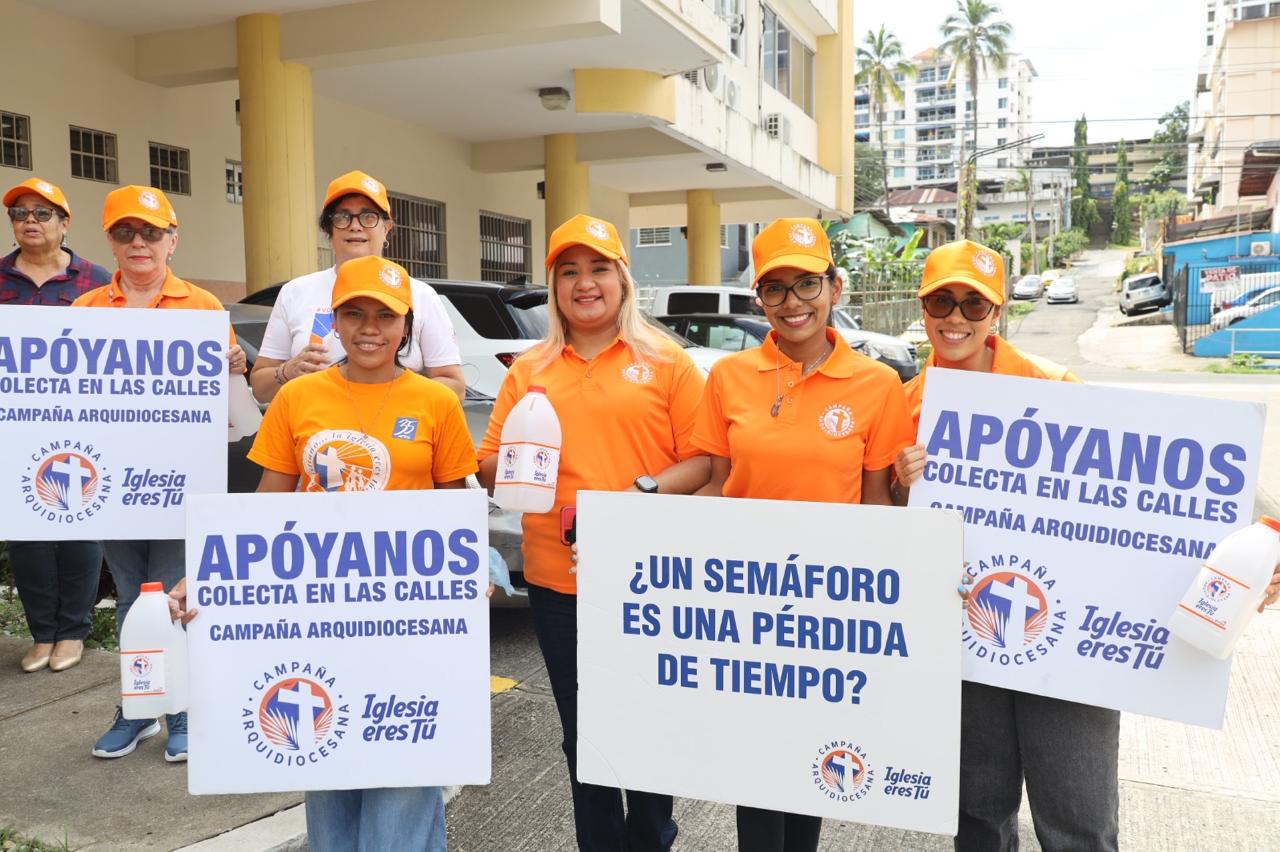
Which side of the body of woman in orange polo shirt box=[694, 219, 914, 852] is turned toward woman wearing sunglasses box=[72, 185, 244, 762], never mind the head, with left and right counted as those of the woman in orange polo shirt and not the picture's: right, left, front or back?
right

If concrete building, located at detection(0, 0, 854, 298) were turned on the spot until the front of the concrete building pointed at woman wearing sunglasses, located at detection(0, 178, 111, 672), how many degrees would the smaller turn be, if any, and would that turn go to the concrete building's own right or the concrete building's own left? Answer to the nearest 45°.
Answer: approximately 45° to the concrete building's own right

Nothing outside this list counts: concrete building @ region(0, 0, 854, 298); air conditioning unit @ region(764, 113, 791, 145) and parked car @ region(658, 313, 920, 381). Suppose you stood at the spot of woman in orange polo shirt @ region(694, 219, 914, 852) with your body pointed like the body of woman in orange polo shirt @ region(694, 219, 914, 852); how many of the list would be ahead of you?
0

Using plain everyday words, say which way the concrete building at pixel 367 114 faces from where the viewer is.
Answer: facing the viewer and to the right of the viewer

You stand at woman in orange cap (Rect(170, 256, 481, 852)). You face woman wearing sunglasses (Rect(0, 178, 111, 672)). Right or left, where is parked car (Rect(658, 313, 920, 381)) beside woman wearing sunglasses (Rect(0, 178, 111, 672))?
right

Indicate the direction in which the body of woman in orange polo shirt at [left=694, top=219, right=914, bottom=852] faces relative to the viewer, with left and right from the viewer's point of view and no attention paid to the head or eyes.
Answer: facing the viewer

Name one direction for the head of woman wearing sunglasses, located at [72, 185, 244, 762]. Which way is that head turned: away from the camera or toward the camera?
toward the camera

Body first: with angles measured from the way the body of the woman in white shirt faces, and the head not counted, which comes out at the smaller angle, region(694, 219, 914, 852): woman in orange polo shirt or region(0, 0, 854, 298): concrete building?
the woman in orange polo shirt

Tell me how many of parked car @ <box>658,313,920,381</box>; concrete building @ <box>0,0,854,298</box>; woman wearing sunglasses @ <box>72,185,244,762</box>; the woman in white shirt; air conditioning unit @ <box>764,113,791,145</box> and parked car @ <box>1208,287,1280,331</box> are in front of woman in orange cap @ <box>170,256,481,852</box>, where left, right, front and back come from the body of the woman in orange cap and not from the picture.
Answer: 0

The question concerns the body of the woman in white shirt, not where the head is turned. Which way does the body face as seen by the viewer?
toward the camera

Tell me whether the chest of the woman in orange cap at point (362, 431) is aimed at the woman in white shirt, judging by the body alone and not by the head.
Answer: no

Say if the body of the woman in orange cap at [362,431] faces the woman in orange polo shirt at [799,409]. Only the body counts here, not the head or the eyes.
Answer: no

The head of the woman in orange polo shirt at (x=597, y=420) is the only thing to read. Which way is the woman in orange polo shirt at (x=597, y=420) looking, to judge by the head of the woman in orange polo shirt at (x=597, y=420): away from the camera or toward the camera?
toward the camera

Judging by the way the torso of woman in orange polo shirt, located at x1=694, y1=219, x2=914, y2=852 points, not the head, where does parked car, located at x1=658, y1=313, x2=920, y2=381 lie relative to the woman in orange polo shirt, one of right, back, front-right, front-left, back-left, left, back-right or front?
back

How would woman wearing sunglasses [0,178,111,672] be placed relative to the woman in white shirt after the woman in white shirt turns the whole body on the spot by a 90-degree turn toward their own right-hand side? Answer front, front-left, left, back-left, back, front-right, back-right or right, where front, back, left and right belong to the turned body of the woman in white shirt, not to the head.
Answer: front-right

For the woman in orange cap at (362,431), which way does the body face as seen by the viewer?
toward the camera

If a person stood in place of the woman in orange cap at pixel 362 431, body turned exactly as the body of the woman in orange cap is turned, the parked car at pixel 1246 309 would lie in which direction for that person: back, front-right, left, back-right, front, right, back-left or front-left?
back-left

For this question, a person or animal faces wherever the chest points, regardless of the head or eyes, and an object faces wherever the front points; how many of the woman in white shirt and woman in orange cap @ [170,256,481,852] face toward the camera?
2
